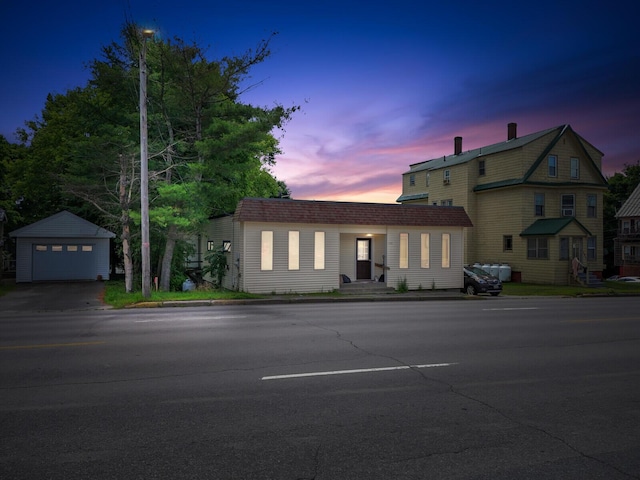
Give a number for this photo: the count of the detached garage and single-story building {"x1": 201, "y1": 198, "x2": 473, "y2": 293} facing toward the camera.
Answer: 2

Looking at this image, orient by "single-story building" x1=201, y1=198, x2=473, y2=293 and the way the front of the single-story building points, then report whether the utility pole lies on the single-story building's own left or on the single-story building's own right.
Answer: on the single-story building's own right

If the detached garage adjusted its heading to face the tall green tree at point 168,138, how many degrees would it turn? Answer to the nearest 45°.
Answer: approximately 45° to its left

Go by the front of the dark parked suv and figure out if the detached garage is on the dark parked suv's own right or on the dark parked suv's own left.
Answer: on the dark parked suv's own right

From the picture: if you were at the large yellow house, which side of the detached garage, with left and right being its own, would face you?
left

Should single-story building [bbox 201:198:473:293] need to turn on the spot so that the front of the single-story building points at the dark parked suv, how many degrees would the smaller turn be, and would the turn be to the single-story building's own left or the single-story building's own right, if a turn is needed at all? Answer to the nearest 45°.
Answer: approximately 90° to the single-story building's own left

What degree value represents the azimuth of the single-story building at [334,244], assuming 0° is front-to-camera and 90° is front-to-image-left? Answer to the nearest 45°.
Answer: approximately 0°
